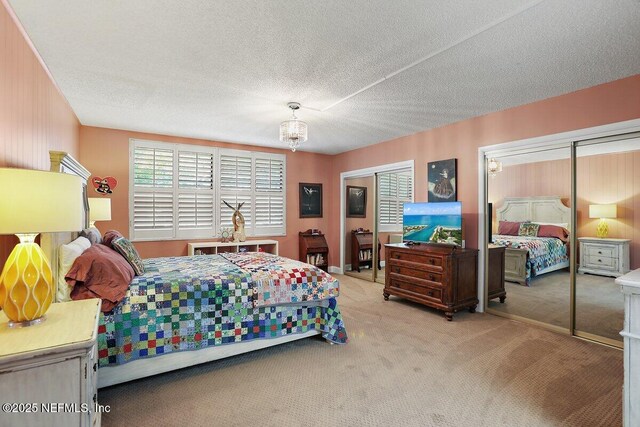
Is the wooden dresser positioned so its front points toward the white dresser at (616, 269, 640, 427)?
no

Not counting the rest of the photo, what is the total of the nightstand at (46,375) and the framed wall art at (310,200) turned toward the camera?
1

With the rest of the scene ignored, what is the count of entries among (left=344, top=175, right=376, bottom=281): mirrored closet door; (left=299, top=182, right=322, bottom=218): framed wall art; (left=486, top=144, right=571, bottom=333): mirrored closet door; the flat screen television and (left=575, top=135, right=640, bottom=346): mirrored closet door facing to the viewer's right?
0

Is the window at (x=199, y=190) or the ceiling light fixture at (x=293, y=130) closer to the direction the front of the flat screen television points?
the ceiling light fixture

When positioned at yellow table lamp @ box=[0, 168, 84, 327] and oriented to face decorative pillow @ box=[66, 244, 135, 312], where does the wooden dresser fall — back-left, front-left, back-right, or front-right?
front-right

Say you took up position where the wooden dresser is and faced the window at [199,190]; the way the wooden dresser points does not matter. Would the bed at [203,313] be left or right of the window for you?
left

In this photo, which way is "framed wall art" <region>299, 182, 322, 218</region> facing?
toward the camera

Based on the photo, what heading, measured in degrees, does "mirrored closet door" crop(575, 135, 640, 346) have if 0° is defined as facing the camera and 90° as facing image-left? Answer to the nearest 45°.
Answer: approximately 45°

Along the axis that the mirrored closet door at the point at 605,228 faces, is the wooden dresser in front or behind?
in front

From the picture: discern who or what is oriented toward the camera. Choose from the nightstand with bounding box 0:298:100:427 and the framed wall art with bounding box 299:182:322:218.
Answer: the framed wall art

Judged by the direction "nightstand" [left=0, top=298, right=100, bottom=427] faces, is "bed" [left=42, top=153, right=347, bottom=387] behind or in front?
in front

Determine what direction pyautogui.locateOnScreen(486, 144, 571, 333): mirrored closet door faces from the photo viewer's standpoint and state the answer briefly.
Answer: facing the viewer and to the left of the viewer

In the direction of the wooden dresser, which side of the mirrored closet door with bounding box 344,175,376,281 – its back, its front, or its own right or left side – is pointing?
left

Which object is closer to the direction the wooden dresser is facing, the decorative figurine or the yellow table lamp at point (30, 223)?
the yellow table lamp

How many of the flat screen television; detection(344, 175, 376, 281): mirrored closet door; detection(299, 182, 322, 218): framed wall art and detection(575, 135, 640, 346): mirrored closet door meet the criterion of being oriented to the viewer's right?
0

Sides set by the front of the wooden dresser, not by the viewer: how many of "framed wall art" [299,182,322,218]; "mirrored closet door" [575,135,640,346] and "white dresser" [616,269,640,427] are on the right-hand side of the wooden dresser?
1

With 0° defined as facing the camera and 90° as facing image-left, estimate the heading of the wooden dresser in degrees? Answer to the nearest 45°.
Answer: approximately 45°

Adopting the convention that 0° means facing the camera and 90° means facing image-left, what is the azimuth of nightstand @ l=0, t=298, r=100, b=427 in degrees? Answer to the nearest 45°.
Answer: approximately 270°

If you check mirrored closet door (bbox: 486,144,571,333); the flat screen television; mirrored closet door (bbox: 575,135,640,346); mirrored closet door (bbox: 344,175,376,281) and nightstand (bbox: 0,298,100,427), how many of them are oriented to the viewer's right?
1
